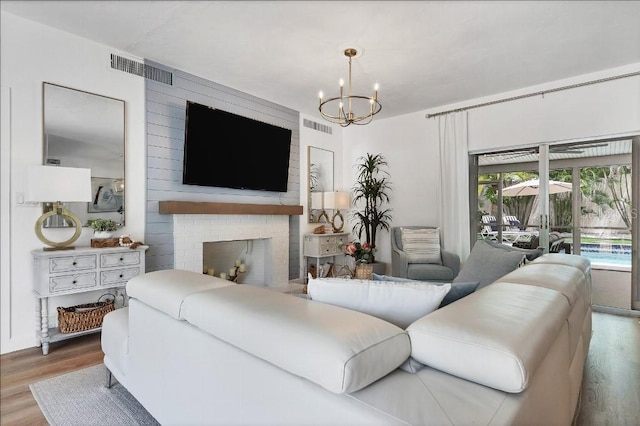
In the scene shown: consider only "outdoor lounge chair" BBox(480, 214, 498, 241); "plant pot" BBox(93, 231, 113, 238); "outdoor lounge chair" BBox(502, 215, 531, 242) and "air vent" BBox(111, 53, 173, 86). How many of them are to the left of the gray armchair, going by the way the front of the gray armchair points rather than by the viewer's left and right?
2

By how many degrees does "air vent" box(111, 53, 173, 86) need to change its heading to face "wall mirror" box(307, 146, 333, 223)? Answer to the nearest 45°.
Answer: approximately 45° to its left

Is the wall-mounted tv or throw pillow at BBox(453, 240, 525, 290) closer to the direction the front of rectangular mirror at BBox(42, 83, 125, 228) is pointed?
the throw pillow

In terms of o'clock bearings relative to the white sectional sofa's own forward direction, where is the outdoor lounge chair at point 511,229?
The outdoor lounge chair is roughly at 1 o'clock from the white sectional sofa.

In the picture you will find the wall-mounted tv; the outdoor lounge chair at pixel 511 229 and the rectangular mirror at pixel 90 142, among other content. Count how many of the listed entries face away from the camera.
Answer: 0

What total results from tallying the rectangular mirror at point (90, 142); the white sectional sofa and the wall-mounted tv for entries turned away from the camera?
1

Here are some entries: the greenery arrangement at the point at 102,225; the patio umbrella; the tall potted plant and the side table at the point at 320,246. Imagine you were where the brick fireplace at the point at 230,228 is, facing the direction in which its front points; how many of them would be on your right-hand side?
1

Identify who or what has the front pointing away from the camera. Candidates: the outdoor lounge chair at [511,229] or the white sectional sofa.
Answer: the white sectional sofa

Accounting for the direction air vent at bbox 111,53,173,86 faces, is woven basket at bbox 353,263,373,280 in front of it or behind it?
in front

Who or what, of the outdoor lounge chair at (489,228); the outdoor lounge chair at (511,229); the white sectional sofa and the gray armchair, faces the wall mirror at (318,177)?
the white sectional sofa

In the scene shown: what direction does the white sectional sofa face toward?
away from the camera

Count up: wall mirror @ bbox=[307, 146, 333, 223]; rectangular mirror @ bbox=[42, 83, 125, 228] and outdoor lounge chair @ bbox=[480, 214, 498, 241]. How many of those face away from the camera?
0

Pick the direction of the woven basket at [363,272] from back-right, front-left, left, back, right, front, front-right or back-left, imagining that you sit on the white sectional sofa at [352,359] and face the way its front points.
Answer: front
